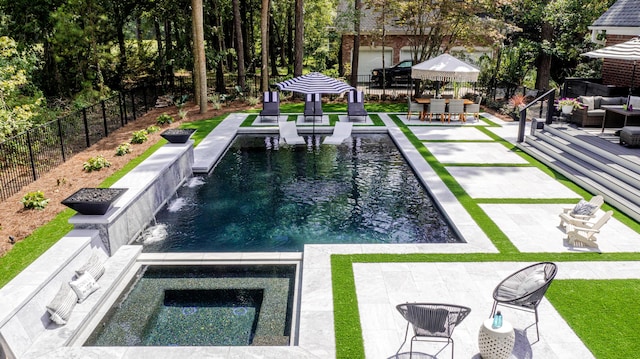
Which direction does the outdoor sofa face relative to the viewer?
toward the camera

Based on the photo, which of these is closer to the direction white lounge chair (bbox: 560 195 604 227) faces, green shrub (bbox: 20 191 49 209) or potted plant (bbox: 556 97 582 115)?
the green shrub

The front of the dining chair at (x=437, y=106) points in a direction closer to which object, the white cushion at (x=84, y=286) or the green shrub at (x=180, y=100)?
the green shrub

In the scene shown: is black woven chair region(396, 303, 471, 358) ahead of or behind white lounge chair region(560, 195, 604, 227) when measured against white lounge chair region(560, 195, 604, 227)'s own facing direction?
ahead

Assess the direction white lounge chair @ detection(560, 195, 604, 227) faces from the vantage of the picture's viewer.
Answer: facing the viewer and to the left of the viewer

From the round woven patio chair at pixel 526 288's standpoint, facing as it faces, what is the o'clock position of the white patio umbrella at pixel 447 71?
The white patio umbrella is roughly at 4 o'clock from the round woven patio chair.

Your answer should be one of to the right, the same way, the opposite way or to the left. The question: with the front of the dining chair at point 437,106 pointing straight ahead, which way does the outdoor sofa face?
the opposite way

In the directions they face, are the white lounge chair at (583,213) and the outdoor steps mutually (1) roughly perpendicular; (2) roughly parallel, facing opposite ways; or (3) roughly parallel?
roughly parallel

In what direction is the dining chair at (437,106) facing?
away from the camera

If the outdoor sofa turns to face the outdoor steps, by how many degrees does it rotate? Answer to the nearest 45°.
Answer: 0° — it already faces it

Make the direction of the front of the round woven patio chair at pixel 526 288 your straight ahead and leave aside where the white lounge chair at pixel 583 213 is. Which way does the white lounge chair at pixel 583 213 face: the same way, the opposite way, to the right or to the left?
the same way

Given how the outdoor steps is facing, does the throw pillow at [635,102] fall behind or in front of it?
behind

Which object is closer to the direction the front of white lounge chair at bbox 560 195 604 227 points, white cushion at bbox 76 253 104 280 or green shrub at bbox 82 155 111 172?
the white cushion

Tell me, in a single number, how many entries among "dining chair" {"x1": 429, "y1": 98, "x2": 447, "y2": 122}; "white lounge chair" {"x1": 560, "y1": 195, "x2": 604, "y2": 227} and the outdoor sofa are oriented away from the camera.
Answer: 1

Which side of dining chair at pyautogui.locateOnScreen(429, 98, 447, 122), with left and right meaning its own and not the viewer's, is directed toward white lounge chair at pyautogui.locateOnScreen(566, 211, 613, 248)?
back

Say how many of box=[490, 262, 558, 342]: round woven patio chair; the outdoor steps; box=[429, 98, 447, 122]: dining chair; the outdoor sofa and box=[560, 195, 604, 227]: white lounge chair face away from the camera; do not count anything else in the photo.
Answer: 1

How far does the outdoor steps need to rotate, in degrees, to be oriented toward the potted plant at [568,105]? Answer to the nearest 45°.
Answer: approximately 135° to its right

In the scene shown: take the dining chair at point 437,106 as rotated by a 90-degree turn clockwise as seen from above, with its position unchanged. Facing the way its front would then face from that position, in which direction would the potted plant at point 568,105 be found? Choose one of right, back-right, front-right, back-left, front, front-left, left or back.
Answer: front-right

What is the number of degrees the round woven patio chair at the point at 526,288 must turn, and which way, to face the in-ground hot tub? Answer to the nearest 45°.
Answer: approximately 45° to its right
